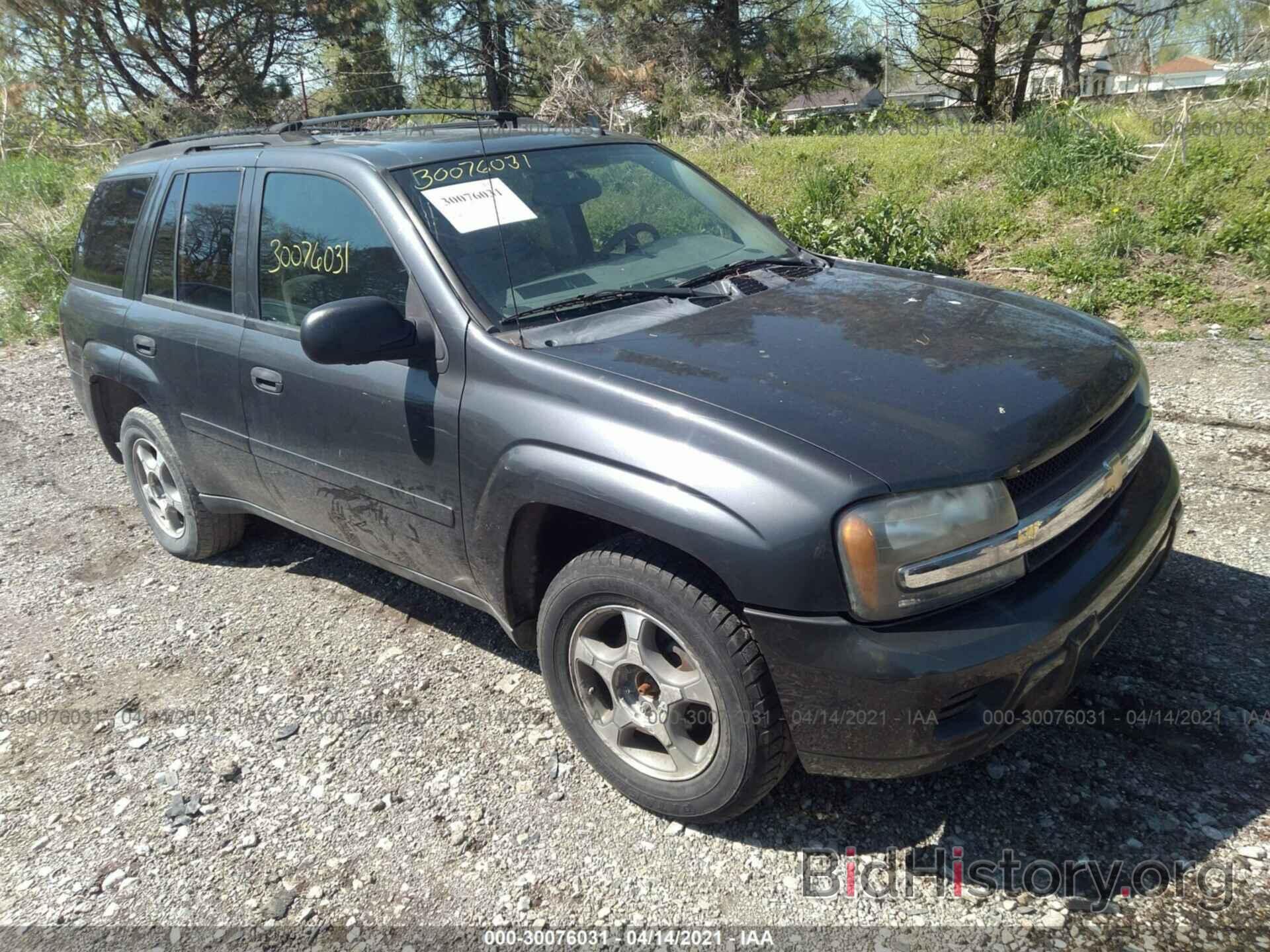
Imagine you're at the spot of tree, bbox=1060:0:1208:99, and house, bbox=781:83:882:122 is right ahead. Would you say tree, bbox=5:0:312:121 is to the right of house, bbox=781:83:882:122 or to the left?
left

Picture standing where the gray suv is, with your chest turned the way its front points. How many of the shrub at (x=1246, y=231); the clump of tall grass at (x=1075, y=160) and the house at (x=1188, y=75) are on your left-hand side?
3

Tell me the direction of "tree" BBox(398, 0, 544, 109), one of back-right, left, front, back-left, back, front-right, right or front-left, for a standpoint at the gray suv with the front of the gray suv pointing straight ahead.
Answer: back-left

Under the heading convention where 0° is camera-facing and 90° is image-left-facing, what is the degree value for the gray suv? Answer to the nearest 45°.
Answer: approximately 315°

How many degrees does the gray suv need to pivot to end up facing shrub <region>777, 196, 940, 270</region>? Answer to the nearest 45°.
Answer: approximately 135° to its left

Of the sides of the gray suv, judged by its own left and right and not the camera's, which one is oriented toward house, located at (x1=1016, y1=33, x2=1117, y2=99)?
left

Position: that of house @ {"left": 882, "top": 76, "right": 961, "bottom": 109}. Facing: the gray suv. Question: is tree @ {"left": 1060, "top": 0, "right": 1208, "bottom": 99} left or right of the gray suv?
left

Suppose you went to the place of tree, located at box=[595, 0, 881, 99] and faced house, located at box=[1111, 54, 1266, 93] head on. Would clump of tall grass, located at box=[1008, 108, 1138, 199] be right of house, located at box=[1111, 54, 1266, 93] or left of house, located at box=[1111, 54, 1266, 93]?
right

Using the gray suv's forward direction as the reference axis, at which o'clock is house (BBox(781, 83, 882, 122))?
The house is roughly at 8 o'clock from the gray suv.

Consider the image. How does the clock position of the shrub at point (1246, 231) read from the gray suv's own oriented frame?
The shrub is roughly at 9 o'clock from the gray suv.

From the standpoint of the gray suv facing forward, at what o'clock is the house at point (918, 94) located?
The house is roughly at 8 o'clock from the gray suv.

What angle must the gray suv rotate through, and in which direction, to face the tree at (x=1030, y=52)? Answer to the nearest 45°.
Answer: approximately 90° to its left
